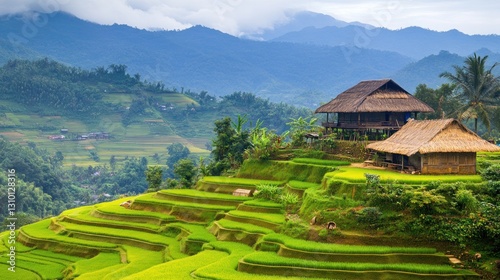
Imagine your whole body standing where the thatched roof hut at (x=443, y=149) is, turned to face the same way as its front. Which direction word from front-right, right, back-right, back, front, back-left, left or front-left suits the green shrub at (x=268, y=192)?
front-right

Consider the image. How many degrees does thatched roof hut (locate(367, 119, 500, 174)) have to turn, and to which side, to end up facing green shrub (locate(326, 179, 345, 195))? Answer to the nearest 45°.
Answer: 0° — it already faces it

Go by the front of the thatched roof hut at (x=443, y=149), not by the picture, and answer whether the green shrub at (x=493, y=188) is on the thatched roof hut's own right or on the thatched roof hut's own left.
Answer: on the thatched roof hut's own left

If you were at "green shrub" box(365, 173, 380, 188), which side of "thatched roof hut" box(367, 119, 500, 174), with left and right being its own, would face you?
front

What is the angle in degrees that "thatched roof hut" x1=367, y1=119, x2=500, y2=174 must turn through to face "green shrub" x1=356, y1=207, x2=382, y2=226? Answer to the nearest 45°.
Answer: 0° — it already faces it

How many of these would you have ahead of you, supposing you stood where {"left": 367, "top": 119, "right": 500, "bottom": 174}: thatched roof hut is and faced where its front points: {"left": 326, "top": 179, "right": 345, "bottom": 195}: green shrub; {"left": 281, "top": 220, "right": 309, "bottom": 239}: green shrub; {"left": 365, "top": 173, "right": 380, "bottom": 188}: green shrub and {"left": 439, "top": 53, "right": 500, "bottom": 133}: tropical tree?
3

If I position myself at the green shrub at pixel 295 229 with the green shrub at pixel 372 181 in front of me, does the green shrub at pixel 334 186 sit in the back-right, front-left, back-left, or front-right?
front-left

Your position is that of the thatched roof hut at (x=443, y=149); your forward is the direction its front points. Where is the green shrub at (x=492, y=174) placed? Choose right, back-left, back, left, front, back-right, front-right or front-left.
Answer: left

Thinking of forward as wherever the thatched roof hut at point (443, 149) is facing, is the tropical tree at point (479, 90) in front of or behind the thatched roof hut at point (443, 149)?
behind

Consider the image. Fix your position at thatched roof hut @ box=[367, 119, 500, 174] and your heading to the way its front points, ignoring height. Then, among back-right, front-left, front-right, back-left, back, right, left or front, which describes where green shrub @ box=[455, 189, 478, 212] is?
front-left

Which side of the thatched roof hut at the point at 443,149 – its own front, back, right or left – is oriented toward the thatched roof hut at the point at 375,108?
right

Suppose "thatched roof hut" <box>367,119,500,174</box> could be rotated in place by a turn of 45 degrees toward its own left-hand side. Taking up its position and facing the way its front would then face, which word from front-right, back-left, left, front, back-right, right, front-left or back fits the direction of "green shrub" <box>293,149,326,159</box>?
back-right

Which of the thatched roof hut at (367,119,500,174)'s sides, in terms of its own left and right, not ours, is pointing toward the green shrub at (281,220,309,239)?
front

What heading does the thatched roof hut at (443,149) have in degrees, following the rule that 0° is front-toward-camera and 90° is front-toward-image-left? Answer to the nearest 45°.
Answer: approximately 45°

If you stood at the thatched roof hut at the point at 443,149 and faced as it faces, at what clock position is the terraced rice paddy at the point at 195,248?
The terraced rice paddy is roughly at 1 o'clock from the thatched roof hut.

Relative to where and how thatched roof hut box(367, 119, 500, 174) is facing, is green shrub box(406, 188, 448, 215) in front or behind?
in front

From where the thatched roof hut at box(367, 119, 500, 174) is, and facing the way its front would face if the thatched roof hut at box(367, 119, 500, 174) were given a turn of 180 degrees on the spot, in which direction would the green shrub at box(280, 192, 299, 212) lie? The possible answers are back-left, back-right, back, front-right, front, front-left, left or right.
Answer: back-left

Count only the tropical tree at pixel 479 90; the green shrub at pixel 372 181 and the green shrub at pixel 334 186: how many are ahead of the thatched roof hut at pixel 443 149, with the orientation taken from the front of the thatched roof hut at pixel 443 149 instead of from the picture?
2
